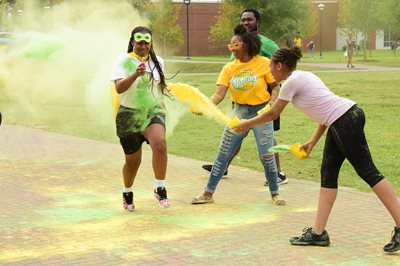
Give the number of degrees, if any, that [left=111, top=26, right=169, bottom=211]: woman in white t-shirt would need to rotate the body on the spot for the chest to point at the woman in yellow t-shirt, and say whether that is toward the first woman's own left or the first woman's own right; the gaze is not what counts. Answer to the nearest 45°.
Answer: approximately 90° to the first woman's own left

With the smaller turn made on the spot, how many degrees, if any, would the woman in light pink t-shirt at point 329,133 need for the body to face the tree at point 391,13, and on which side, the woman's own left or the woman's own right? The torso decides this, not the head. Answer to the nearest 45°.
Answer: approximately 90° to the woman's own right

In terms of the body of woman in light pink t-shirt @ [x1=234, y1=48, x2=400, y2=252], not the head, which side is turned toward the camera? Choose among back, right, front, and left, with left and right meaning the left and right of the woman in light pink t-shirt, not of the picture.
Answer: left

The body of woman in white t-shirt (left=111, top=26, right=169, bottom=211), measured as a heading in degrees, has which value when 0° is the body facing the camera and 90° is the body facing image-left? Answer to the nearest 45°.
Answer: approximately 0°

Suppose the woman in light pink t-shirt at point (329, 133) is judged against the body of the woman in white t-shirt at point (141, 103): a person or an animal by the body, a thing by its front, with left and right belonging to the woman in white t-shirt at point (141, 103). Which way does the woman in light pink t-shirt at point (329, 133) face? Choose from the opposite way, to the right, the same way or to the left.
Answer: to the right

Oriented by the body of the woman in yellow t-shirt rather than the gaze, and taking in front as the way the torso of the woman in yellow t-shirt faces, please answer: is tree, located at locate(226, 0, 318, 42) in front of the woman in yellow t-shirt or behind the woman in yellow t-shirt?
behind

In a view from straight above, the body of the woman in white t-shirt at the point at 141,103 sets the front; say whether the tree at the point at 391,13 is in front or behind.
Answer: behind

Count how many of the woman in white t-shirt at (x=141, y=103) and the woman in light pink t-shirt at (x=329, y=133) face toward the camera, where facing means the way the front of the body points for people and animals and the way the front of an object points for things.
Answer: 1

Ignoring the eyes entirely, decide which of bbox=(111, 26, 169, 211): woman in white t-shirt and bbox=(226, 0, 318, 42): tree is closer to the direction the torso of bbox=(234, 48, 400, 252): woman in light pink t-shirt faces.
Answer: the woman in white t-shirt

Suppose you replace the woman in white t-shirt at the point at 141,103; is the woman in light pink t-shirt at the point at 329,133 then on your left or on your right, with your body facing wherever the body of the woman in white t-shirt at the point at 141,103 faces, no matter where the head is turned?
on your left
